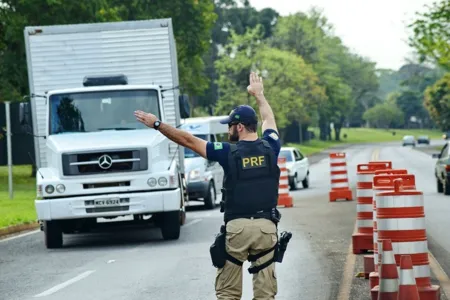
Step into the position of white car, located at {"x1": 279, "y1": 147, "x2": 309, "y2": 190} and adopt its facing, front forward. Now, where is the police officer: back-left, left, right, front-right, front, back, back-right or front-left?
front-left

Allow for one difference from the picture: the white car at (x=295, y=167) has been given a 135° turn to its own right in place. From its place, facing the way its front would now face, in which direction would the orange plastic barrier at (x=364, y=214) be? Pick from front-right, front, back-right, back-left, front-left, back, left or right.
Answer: back

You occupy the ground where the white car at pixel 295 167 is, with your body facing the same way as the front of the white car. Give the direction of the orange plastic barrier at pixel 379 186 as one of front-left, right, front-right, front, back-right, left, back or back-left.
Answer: front-left

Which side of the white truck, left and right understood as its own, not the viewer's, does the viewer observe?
front

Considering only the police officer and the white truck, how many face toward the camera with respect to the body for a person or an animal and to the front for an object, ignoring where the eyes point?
1

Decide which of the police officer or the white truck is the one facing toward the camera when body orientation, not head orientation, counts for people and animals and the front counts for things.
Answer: the white truck

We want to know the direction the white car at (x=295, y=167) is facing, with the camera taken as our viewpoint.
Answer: facing the viewer and to the left of the viewer

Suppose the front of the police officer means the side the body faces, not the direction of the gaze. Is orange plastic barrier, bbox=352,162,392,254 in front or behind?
in front

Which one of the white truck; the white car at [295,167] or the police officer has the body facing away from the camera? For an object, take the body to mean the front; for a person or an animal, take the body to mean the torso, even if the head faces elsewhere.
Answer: the police officer

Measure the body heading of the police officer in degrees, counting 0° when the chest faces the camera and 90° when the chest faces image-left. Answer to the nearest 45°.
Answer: approximately 180°

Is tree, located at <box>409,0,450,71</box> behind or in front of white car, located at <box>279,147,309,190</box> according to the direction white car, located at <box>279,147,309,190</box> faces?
behind

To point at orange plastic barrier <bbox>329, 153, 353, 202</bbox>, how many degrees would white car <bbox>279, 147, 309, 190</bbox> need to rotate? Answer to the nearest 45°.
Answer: approximately 45° to its left

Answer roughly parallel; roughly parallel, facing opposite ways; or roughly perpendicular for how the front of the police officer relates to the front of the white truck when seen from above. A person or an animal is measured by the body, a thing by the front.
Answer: roughly parallel, facing opposite ways

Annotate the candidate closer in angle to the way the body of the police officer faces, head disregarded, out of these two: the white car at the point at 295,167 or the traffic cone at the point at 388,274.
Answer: the white car
